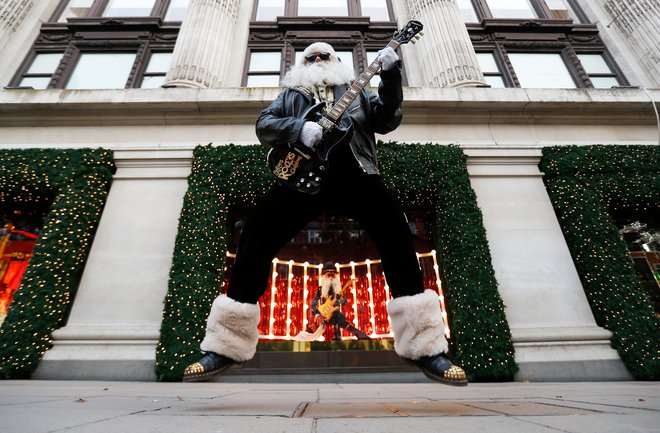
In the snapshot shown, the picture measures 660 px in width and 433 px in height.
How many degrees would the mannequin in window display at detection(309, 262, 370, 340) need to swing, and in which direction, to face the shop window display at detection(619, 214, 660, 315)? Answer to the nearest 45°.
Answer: approximately 90° to its left

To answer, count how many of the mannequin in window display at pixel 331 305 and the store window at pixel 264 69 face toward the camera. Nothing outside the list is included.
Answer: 2

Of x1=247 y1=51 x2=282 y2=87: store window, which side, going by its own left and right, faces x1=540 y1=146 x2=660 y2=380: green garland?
left

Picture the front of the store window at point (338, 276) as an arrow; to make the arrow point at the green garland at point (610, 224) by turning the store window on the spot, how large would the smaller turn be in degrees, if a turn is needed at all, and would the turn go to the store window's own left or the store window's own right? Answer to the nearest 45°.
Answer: approximately 90° to the store window's own left

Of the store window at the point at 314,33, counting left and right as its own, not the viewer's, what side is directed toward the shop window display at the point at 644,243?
left

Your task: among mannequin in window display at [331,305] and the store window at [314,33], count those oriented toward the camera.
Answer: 2

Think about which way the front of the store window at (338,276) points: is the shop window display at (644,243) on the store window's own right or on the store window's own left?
on the store window's own left
